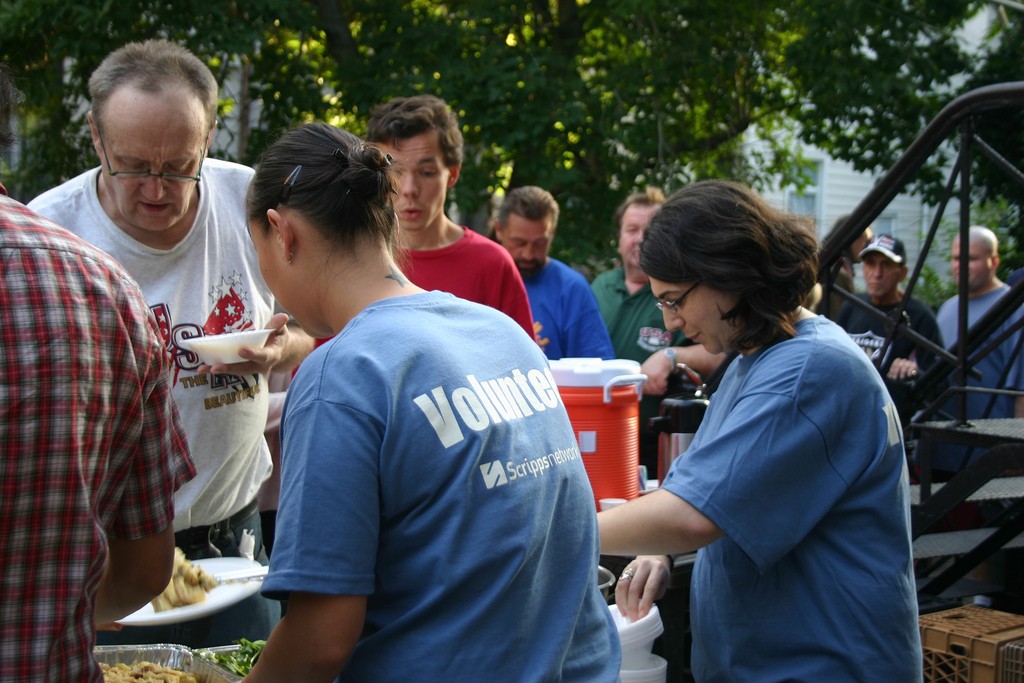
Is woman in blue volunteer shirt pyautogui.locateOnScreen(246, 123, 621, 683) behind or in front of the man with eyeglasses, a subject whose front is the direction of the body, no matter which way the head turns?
in front

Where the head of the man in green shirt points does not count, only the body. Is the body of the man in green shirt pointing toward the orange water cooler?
yes

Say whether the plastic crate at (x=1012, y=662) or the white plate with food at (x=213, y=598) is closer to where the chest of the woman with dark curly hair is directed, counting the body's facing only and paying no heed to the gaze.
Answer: the white plate with food

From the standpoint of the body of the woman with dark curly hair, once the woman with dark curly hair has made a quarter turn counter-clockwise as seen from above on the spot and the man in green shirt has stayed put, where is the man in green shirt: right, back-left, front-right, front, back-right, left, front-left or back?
back

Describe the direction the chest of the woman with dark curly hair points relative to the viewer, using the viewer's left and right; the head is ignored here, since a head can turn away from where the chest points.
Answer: facing to the left of the viewer

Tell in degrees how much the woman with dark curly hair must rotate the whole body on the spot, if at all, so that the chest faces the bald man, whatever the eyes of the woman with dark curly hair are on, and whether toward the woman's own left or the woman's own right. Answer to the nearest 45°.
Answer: approximately 90° to the woman's own right

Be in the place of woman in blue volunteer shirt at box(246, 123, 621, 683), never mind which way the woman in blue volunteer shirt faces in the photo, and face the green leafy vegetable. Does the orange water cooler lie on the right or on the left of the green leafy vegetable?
right

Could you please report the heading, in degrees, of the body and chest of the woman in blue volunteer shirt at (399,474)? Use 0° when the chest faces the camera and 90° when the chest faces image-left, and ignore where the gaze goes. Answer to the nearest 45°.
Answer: approximately 135°
